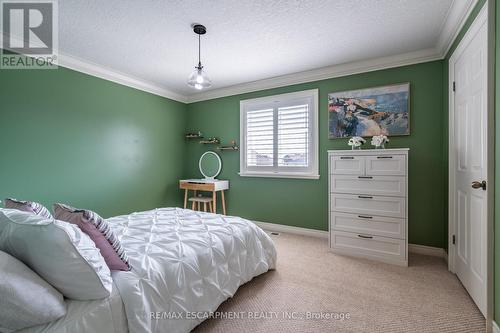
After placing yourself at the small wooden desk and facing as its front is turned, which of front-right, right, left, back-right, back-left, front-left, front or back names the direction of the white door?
left

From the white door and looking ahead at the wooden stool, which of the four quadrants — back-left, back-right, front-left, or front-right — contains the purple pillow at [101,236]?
front-left

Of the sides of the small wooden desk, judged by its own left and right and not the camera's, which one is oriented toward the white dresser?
left

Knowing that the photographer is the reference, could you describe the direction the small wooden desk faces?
facing the viewer and to the left of the viewer

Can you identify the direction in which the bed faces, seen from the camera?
facing away from the viewer and to the right of the viewer

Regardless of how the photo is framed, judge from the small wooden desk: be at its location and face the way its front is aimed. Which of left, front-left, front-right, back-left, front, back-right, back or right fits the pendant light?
front-left

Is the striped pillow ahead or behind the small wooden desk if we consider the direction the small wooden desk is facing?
ahead

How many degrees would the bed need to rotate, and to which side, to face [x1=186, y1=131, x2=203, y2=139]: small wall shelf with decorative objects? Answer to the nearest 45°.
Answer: approximately 45° to its left

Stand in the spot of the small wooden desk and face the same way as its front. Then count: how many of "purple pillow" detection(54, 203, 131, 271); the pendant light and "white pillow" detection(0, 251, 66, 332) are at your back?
0

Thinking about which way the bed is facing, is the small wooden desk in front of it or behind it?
in front
